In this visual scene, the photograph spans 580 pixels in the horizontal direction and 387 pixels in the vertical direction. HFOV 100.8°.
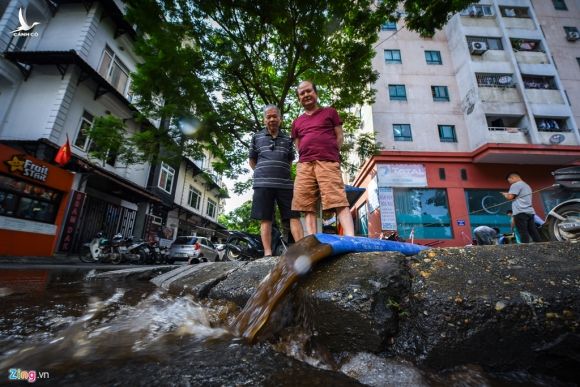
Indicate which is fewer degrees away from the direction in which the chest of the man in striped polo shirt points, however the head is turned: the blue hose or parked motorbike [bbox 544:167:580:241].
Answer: the blue hose

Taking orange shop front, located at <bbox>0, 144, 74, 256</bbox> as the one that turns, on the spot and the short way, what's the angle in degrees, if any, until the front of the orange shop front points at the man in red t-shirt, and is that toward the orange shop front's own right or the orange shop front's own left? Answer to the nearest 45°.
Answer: approximately 45° to the orange shop front's own right

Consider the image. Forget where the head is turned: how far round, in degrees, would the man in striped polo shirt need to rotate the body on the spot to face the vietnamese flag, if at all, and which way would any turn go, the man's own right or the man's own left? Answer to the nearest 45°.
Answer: approximately 135° to the man's own right

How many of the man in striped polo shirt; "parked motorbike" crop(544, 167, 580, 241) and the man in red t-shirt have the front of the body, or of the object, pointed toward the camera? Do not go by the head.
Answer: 2

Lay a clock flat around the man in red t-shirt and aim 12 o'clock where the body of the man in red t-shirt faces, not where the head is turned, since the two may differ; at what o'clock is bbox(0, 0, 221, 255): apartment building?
The apartment building is roughly at 4 o'clock from the man in red t-shirt.

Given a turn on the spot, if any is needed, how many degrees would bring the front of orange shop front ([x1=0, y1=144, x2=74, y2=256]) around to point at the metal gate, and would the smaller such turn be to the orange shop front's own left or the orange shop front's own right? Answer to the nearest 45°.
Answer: approximately 90° to the orange shop front's own left

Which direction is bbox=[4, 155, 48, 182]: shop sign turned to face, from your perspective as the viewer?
facing the viewer and to the right of the viewer

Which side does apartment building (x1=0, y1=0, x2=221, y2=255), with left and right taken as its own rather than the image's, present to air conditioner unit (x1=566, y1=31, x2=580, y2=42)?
front
